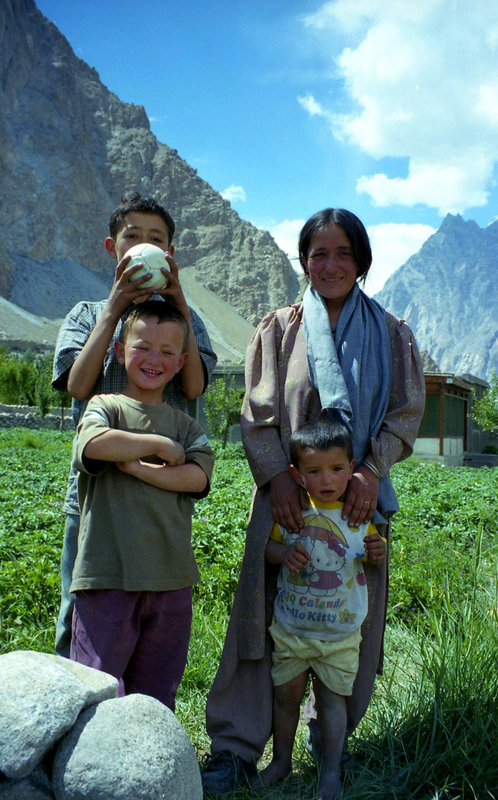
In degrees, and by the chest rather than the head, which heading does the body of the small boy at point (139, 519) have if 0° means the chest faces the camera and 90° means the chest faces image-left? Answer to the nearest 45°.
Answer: approximately 0°

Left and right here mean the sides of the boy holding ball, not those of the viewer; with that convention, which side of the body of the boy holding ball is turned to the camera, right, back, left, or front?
front

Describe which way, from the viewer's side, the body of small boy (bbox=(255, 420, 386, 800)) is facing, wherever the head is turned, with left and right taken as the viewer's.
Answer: facing the viewer

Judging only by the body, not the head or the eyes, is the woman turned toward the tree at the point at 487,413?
no

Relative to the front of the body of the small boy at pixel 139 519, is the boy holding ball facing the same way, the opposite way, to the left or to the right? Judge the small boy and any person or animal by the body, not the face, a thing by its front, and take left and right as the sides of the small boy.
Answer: the same way

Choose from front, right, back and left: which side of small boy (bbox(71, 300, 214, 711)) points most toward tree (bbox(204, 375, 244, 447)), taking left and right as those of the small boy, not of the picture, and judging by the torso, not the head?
back

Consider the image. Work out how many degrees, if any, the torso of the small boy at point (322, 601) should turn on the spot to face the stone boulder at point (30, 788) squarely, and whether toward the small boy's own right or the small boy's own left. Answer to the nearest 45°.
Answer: approximately 45° to the small boy's own right

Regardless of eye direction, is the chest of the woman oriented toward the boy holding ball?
no

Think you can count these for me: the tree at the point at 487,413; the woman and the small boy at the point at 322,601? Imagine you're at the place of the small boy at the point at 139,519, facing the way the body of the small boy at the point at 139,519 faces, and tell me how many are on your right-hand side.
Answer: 0

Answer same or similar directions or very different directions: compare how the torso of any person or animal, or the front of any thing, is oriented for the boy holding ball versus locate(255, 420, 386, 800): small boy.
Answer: same or similar directions

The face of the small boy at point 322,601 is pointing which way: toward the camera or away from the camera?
toward the camera

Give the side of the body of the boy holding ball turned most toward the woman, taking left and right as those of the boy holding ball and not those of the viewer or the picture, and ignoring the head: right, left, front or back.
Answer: left

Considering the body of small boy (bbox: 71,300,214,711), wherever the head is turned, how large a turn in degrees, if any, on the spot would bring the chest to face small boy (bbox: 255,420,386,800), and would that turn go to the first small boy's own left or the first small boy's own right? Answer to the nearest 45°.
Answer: approximately 90° to the first small boy's own left
